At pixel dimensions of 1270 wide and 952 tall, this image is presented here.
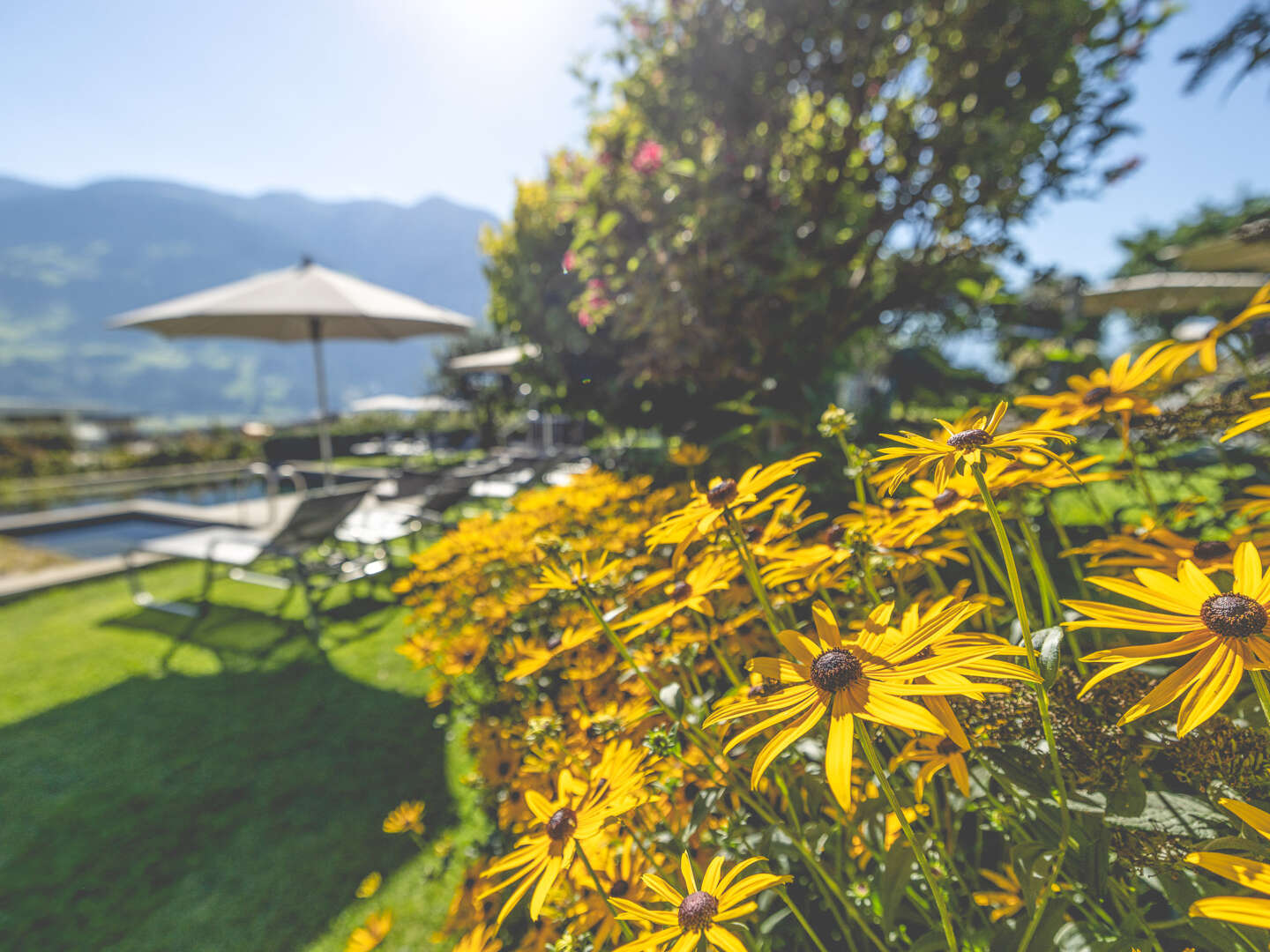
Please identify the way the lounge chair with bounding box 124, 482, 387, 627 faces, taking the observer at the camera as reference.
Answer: facing to the left of the viewer

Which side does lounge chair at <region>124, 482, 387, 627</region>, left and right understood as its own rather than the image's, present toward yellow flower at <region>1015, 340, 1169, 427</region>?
left

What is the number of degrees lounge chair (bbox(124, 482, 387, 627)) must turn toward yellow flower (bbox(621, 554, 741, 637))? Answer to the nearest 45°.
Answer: approximately 90° to its left

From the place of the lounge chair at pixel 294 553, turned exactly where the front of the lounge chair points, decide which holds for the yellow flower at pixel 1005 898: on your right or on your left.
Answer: on your left

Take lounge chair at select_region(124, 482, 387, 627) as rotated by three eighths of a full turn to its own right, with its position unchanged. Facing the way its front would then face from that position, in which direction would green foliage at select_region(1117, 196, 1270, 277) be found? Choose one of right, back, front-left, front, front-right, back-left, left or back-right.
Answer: front-right

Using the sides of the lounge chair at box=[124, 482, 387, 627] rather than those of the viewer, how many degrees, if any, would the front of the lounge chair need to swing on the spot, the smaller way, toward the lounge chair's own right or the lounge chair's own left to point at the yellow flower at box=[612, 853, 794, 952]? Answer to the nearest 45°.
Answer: approximately 90° to the lounge chair's own left

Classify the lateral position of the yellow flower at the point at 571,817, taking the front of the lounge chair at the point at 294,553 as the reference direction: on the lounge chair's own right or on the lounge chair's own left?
on the lounge chair's own left
